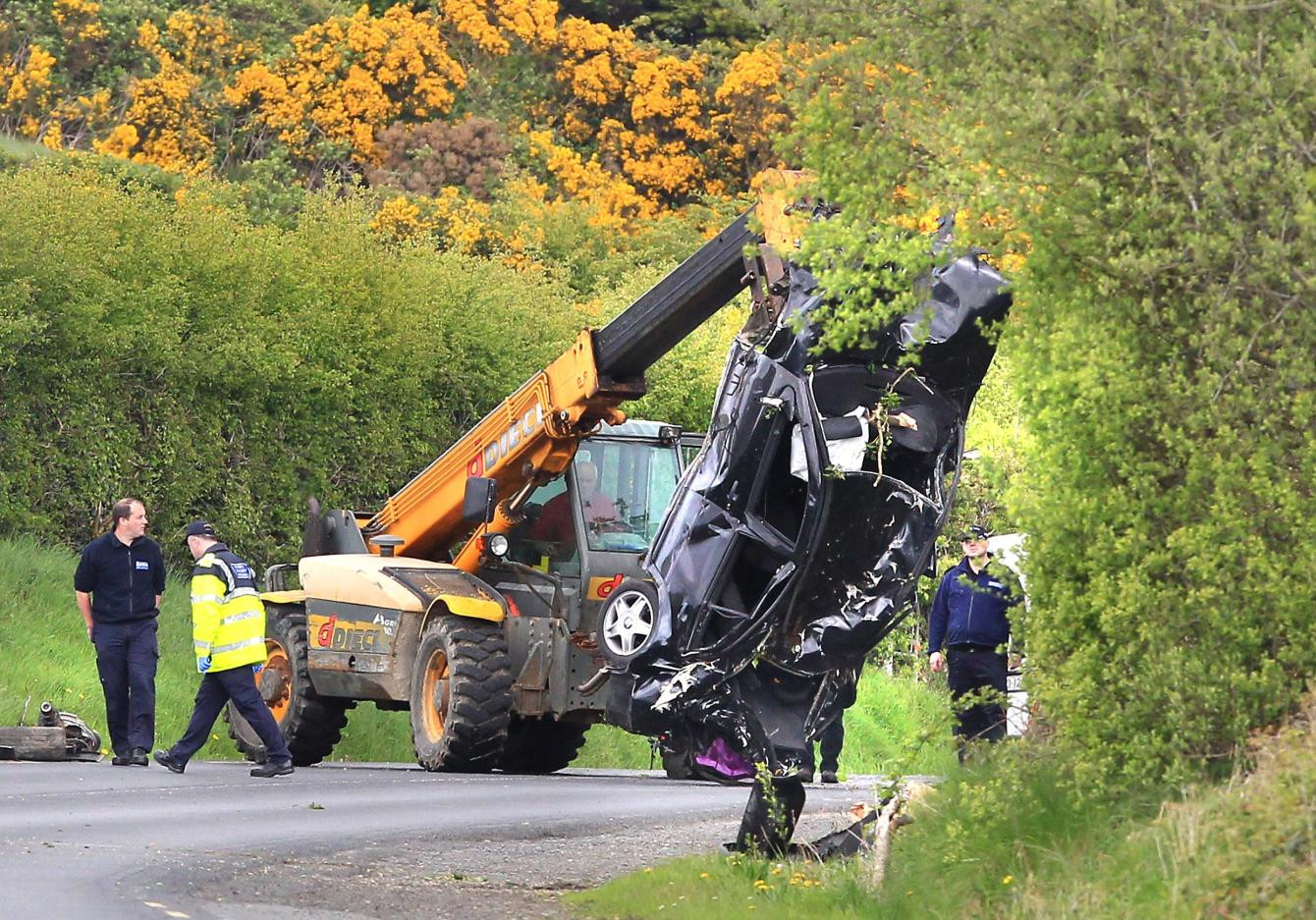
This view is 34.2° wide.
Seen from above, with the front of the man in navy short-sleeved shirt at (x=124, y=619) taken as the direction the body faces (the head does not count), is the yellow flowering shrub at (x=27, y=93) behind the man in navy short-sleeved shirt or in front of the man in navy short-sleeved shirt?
behind

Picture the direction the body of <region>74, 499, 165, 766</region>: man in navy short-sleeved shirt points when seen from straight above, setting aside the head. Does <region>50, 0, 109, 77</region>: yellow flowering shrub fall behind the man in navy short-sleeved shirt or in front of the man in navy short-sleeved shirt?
behind

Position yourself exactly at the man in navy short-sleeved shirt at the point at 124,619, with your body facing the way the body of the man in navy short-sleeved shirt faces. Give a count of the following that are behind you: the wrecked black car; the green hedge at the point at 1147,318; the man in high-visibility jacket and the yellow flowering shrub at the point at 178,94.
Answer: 1

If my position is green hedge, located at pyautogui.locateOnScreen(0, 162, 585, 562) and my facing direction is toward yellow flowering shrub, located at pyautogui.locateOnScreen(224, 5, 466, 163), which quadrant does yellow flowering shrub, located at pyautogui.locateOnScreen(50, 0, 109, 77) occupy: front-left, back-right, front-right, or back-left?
front-left

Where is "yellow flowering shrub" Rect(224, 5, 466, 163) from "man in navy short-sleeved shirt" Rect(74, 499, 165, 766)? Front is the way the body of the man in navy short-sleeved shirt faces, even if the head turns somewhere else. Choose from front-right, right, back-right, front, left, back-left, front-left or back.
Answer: back

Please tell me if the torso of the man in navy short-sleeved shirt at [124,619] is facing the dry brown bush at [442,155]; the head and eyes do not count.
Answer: no

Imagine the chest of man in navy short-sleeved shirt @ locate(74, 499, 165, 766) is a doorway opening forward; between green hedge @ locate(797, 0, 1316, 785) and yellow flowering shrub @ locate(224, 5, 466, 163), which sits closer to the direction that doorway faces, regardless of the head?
the green hedge

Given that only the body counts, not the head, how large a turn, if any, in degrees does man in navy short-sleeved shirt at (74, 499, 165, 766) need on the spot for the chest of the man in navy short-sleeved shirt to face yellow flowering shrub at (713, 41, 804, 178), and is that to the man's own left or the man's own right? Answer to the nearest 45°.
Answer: approximately 135° to the man's own left

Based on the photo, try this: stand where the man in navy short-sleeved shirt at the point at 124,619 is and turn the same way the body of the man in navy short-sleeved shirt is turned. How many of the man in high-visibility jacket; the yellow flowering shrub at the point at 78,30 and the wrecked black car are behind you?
1

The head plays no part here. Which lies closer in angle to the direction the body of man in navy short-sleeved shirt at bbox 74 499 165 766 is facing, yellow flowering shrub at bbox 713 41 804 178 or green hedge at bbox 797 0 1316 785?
the green hedge

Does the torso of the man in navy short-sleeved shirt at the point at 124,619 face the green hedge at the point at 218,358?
no

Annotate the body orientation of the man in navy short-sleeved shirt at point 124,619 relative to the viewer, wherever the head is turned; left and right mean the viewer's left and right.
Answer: facing the viewer

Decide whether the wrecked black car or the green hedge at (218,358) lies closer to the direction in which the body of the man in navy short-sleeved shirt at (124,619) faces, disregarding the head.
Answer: the wrecked black car

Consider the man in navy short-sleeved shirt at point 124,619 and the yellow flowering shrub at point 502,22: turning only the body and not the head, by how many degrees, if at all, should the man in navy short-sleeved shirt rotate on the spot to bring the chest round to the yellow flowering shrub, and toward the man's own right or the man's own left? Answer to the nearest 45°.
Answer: approximately 180°

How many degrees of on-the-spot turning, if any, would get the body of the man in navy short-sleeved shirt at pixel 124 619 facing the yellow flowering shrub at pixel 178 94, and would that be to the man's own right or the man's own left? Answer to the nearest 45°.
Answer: approximately 180°
